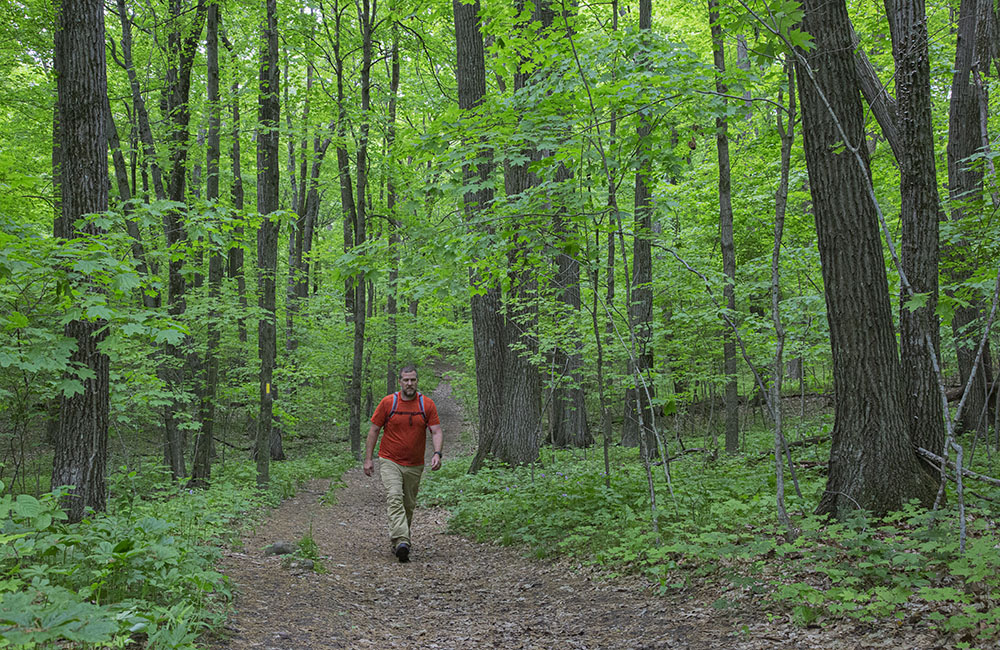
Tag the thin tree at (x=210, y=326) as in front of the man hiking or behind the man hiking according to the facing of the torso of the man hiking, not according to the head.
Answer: behind

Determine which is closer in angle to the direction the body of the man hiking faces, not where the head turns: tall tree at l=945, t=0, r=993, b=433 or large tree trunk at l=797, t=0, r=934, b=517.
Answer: the large tree trunk

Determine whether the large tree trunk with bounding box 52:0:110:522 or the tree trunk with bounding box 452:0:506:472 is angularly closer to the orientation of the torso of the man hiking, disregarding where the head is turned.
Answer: the large tree trunk

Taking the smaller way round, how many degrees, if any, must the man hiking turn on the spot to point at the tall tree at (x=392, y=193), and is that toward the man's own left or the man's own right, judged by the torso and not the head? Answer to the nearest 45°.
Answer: approximately 180°

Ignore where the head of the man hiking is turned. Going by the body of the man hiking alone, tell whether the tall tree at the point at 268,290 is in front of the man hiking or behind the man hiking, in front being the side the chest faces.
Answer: behind

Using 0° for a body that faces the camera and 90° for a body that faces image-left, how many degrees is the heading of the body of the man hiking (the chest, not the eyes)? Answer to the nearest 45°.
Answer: approximately 0°
